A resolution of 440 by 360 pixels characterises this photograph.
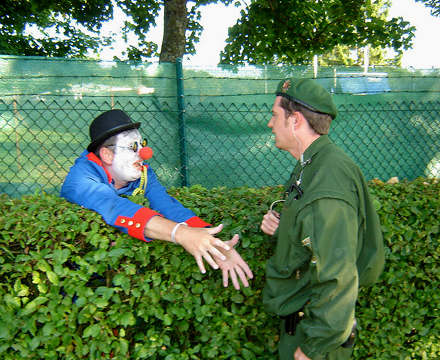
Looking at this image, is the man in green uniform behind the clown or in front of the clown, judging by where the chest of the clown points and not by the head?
in front

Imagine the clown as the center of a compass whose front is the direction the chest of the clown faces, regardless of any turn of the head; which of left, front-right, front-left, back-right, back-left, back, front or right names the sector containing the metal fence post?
back-left

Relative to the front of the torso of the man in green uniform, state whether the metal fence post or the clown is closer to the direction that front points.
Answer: the clown

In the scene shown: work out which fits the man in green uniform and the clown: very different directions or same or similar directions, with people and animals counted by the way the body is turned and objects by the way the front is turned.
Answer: very different directions

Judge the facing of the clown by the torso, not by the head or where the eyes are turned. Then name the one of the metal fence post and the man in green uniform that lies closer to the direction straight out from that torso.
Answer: the man in green uniform

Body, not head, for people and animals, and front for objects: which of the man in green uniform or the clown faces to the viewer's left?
the man in green uniform

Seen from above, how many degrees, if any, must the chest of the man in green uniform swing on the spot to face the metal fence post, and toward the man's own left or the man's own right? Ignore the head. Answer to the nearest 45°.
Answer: approximately 45° to the man's own right

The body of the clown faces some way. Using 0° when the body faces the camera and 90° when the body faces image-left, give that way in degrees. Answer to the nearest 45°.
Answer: approximately 315°

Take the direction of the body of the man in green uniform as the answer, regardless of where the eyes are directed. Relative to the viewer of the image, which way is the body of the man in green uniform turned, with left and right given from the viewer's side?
facing to the left of the viewer

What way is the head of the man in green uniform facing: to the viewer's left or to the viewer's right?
to the viewer's left

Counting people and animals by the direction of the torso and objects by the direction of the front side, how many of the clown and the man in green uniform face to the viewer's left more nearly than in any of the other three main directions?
1

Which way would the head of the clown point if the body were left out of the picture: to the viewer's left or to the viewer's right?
to the viewer's right

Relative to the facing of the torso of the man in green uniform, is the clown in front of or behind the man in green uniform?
in front
